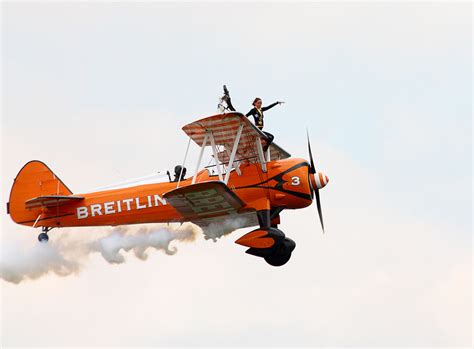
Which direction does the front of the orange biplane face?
to the viewer's right

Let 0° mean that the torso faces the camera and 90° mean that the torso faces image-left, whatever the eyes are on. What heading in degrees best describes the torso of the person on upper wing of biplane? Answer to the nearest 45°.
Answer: approximately 315°
